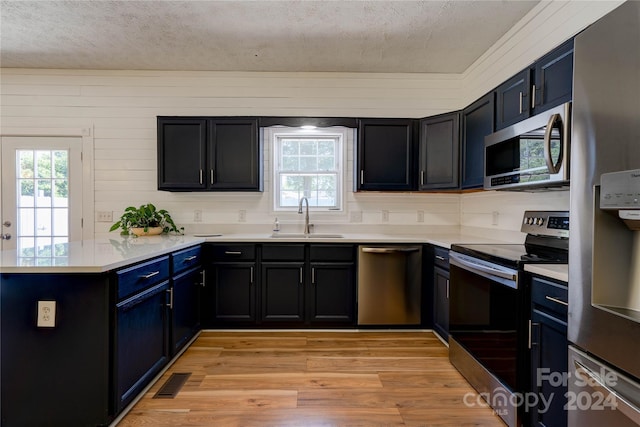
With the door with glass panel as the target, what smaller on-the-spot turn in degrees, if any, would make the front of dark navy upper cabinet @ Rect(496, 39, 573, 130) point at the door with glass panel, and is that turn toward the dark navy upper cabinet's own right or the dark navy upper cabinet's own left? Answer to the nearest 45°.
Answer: approximately 45° to the dark navy upper cabinet's own right

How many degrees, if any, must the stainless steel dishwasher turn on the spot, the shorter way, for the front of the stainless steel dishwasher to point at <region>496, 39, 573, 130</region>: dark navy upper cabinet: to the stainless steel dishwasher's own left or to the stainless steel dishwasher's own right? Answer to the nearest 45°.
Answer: approximately 45° to the stainless steel dishwasher's own left

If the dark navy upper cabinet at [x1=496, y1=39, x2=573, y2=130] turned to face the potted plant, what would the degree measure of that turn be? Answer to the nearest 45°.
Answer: approximately 45° to its right

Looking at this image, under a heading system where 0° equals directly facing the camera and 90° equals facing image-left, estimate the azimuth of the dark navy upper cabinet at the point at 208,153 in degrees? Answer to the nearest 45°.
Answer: approximately 0°

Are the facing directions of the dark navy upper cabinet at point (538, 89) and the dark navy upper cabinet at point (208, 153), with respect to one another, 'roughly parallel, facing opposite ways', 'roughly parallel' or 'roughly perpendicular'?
roughly perpendicular

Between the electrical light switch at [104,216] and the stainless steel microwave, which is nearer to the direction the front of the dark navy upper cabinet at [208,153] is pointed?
the stainless steel microwave

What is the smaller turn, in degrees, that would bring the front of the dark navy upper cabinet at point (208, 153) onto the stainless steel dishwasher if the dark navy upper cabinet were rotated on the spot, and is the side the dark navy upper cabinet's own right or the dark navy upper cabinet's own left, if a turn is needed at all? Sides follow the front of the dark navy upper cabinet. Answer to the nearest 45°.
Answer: approximately 45° to the dark navy upper cabinet's own left

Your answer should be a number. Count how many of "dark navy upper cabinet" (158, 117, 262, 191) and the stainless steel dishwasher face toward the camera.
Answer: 2

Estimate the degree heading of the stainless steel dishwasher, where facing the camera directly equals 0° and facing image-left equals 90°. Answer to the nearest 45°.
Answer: approximately 0°

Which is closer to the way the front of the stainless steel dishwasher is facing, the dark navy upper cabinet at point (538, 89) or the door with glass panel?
the dark navy upper cabinet

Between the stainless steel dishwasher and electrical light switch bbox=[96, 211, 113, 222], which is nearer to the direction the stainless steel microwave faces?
the electrical light switch
